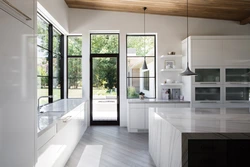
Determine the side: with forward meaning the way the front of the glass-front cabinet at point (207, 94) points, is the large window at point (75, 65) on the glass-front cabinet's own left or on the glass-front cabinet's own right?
on the glass-front cabinet's own right

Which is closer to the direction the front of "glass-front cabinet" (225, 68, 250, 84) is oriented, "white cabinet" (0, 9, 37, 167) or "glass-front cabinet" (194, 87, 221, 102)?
the white cabinet

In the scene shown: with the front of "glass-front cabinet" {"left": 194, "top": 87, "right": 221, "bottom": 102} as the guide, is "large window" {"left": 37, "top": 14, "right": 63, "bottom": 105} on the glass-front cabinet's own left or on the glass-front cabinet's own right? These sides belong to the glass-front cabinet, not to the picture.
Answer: on the glass-front cabinet's own right

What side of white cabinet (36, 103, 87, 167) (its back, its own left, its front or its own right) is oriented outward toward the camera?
right

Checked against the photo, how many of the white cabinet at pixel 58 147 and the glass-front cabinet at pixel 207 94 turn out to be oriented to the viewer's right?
1

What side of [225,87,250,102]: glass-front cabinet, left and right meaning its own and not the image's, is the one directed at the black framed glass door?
right
